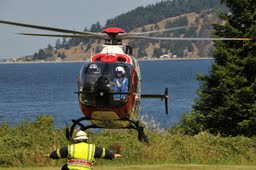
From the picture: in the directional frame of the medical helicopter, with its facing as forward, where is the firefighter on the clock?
The firefighter is roughly at 12 o'clock from the medical helicopter.

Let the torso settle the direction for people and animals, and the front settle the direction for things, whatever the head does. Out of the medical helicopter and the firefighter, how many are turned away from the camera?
1

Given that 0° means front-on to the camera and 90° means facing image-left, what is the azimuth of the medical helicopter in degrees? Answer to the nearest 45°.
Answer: approximately 0°

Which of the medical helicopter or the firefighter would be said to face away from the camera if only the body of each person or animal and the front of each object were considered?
the firefighter

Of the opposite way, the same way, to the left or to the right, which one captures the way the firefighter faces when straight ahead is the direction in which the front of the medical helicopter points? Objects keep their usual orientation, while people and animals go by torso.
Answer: the opposite way

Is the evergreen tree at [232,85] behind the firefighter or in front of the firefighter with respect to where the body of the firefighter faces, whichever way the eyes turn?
in front

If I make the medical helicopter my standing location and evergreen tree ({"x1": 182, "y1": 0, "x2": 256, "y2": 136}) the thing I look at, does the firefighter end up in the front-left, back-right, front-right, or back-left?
back-right

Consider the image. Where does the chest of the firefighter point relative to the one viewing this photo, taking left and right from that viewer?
facing away from the viewer

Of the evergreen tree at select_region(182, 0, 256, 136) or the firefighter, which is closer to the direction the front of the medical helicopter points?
the firefighter
